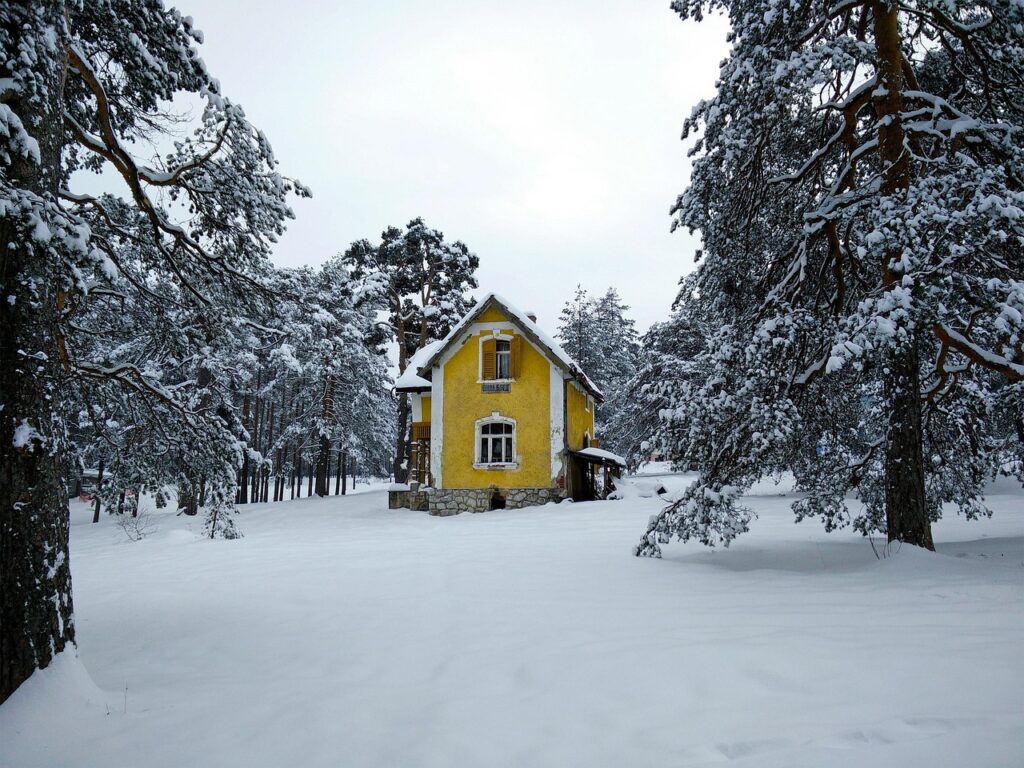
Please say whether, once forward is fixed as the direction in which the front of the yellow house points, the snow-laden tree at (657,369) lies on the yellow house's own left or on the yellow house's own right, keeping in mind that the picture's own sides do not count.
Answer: on the yellow house's own left

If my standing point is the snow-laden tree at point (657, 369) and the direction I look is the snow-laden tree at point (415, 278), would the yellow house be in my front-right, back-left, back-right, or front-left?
front-left

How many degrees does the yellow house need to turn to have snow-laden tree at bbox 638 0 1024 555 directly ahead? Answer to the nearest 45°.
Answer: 0° — it already faces it

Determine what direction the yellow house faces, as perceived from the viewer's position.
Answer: facing the viewer

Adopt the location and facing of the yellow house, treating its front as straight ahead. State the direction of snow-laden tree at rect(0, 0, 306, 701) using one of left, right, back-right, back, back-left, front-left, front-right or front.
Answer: front

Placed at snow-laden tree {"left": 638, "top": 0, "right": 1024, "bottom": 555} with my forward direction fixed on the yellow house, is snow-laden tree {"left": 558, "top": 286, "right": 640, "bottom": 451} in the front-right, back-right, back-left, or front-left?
front-right

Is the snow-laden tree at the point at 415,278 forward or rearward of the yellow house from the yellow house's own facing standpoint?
rearward

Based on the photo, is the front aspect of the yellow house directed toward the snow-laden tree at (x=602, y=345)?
no
